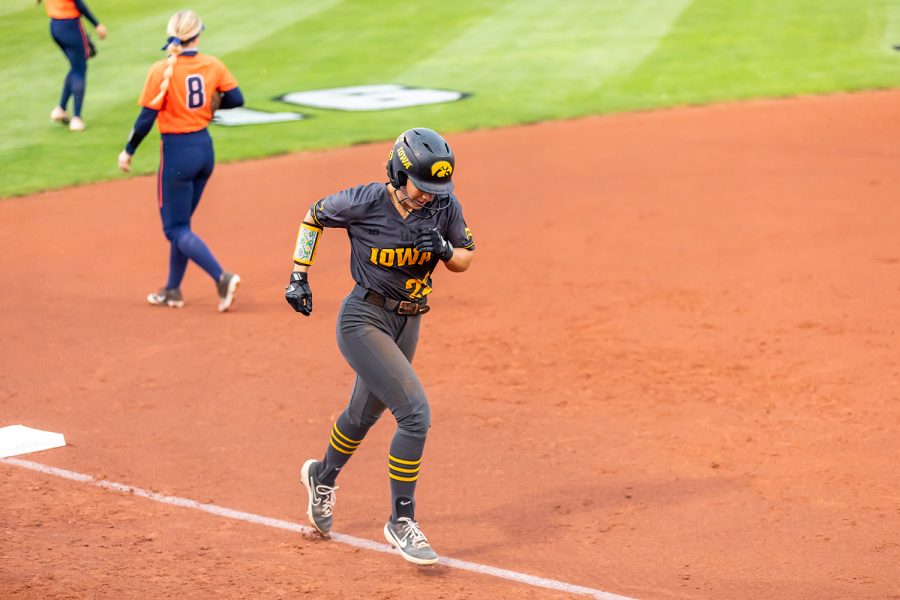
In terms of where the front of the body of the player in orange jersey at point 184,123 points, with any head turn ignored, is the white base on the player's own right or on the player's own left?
on the player's own left

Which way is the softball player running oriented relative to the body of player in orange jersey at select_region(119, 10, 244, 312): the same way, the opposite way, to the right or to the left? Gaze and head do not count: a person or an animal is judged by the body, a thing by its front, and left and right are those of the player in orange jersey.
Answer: the opposite way

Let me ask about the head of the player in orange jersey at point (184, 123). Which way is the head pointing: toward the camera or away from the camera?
away from the camera

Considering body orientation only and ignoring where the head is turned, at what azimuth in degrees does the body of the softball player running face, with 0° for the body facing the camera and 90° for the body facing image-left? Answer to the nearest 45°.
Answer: approximately 315°

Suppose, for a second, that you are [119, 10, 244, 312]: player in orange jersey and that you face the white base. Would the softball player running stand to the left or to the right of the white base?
left

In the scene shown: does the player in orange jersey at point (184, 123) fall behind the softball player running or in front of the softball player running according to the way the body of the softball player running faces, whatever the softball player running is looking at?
behind

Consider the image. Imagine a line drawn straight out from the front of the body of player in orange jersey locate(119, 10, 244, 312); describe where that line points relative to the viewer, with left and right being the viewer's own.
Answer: facing away from the viewer and to the left of the viewer
